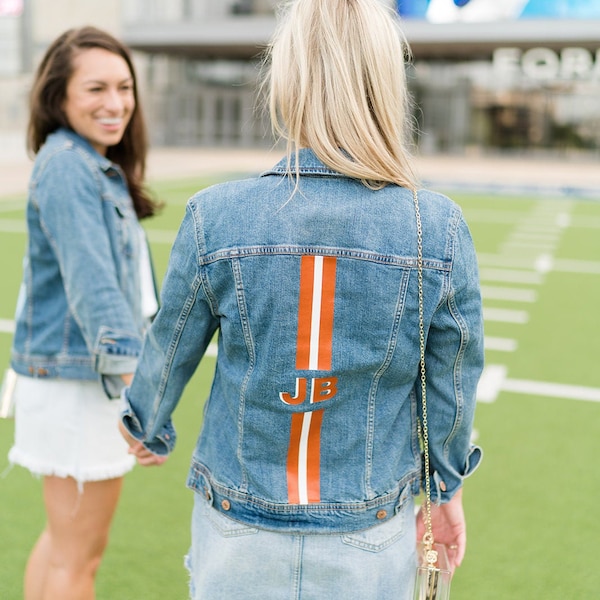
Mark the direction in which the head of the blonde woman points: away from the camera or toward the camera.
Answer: away from the camera

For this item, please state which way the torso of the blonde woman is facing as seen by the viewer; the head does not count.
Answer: away from the camera
